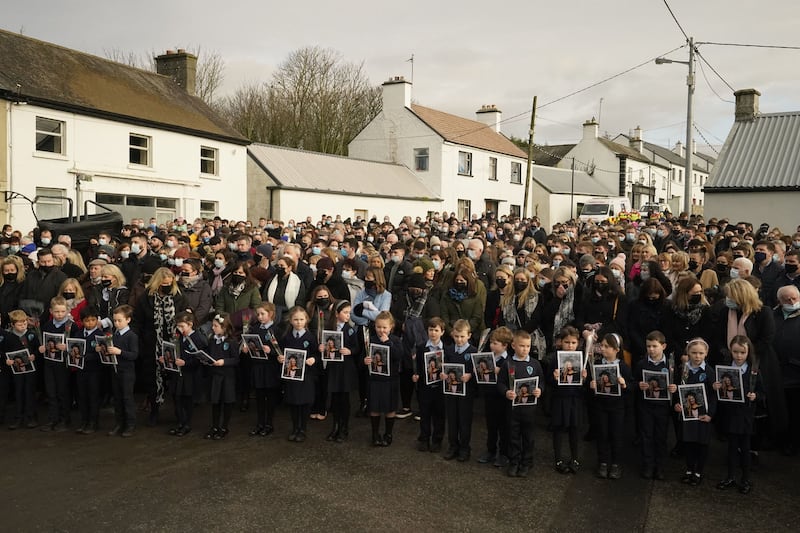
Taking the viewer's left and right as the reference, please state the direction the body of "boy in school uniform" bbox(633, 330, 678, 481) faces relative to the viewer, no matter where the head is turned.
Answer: facing the viewer

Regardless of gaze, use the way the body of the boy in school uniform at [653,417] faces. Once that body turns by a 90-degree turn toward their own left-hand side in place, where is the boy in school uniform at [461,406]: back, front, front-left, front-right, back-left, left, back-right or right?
back

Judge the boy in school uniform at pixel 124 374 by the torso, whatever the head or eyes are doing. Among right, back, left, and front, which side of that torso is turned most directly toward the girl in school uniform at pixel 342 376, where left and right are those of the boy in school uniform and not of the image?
left

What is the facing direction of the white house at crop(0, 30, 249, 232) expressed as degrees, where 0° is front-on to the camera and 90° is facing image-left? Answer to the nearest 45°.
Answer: approximately 315°

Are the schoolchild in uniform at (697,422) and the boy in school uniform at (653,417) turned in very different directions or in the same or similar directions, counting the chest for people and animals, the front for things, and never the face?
same or similar directions

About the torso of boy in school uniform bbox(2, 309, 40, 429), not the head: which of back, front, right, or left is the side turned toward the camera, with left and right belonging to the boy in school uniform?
front

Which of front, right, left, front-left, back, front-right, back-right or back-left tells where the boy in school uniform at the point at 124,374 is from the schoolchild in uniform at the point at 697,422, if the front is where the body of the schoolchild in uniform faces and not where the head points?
right

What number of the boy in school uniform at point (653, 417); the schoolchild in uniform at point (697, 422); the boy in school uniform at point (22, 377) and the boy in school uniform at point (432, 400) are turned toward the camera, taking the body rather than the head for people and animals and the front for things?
4

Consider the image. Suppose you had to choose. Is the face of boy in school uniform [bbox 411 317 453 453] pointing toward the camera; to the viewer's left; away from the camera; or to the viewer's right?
toward the camera

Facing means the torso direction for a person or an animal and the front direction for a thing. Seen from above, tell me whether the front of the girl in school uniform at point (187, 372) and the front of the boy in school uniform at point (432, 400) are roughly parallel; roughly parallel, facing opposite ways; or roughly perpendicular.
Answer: roughly parallel

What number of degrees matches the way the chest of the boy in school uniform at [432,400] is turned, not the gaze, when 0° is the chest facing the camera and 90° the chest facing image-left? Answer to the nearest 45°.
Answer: approximately 0°

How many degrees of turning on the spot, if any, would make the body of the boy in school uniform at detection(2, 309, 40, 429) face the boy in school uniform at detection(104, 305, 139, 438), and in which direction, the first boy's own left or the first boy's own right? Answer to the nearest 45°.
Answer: approximately 45° to the first boy's own left

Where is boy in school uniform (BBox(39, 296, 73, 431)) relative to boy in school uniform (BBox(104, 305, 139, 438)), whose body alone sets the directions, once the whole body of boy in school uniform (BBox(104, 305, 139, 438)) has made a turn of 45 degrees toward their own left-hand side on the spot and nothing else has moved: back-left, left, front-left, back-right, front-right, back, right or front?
back-right

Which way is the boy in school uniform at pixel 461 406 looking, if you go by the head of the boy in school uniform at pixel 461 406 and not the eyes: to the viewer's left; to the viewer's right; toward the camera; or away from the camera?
toward the camera

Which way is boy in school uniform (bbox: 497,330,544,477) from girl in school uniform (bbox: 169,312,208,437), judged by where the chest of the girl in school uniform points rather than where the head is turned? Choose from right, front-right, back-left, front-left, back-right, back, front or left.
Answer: left

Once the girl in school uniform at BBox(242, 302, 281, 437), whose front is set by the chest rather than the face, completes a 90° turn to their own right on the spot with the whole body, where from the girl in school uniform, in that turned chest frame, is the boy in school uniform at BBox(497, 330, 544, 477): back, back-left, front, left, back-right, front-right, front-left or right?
back

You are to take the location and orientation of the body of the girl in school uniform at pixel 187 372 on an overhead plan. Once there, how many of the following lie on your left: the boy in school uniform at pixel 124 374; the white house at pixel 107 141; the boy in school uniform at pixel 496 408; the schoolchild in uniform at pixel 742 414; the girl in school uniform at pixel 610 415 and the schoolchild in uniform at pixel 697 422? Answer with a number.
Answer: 4

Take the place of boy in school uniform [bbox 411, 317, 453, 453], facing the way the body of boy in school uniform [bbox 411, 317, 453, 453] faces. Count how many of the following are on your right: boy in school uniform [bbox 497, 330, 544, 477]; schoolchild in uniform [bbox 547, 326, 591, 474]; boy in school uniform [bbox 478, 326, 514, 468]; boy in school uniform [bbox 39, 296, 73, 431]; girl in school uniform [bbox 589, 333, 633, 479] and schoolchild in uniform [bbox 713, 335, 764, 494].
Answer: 1

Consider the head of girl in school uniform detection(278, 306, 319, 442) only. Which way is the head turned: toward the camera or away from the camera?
toward the camera

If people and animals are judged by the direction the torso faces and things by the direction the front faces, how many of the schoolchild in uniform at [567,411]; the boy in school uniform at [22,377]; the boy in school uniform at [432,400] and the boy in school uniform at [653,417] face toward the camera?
4

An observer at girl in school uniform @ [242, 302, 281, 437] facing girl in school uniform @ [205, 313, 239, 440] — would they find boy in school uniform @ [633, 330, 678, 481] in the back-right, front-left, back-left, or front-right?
back-left
